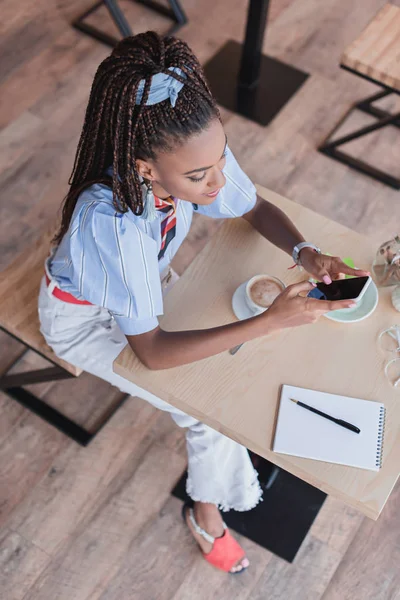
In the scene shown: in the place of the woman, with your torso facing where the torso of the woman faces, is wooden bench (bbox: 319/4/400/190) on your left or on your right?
on your left

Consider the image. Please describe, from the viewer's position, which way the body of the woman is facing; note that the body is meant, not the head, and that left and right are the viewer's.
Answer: facing the viewer and to the right of the viewer

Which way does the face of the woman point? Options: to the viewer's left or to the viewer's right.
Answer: to the viewer's right

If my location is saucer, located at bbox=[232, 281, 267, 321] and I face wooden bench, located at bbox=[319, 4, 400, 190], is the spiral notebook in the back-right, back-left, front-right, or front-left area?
back-right
